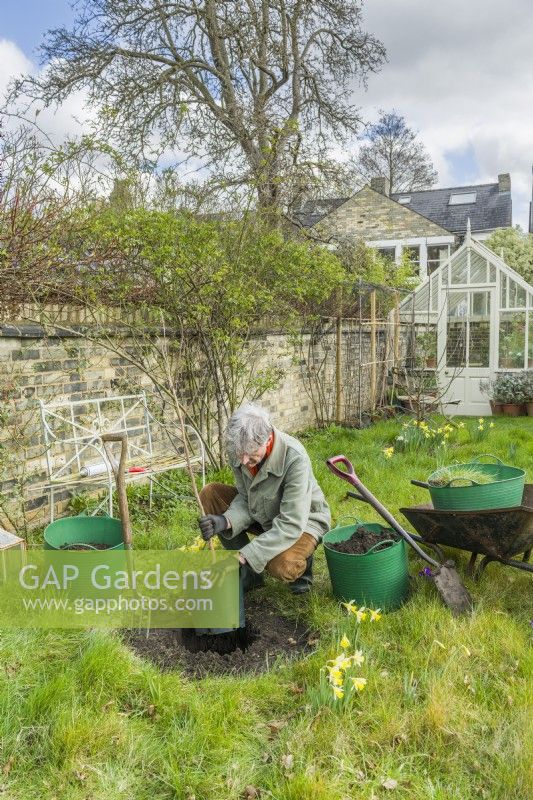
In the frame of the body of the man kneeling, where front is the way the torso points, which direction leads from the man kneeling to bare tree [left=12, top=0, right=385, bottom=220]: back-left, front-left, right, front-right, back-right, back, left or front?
back-right

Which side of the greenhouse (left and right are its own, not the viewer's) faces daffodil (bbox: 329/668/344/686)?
front

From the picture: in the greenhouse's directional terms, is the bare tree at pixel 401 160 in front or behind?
behind

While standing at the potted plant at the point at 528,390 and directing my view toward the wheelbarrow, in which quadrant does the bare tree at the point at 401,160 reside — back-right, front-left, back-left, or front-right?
back-right

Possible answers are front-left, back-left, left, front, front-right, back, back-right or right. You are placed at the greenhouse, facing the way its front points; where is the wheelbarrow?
front

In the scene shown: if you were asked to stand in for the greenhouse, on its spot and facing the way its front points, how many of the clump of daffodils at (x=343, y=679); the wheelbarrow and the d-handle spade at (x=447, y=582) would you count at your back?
0

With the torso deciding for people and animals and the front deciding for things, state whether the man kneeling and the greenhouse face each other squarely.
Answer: no

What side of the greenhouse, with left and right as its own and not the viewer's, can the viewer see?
front

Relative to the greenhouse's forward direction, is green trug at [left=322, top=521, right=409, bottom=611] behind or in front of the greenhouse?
in front

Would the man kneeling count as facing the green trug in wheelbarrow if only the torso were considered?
no

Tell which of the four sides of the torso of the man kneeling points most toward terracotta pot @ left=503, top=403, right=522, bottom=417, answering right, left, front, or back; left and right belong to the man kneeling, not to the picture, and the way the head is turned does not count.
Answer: back

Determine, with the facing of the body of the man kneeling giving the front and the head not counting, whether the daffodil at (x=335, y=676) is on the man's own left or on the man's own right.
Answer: on the man's own left

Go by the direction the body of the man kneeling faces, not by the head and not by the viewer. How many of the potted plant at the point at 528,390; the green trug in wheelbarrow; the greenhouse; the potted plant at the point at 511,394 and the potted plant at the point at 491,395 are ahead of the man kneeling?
0

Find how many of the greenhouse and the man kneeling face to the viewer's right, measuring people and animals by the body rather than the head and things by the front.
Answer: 0

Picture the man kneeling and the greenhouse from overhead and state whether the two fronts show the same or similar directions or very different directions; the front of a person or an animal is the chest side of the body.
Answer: same or similar directions

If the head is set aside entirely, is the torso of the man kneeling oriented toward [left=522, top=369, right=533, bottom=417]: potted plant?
no

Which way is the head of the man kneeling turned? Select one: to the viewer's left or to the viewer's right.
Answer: to the viewer's left

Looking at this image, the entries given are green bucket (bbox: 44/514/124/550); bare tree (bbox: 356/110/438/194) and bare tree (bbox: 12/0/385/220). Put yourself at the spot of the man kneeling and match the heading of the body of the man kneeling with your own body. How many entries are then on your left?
0

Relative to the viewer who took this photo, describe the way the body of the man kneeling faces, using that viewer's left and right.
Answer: facing the viewer and to the left of the viewer
